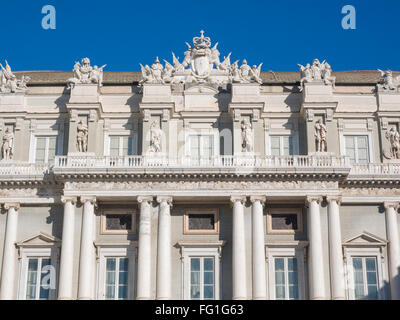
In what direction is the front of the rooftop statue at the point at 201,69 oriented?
toward the camera
